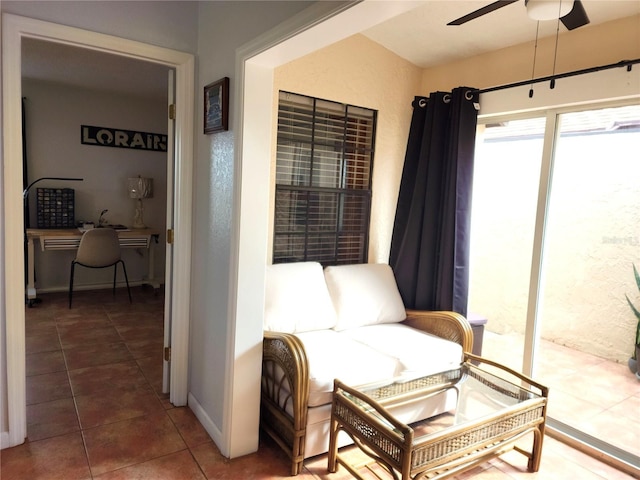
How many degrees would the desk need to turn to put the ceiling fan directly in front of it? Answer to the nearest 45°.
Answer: approximately 45° to its left

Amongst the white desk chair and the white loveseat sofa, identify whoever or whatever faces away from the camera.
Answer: the white desk chair

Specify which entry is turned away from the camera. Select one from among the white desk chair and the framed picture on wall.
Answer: the white desk chair

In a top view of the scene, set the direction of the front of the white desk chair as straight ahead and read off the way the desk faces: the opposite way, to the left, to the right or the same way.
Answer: the opposite way

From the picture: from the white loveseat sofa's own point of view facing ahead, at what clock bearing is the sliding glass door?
The sliding glass door is roughly at 10 o'clock from the white loveseat sofa.

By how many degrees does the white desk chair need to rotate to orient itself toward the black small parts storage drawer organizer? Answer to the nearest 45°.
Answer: approximately 45° to its left

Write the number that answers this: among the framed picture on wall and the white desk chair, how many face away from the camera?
1

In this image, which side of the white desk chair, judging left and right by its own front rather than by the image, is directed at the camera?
back

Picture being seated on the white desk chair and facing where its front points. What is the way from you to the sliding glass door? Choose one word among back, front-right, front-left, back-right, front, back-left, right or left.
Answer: back-right
